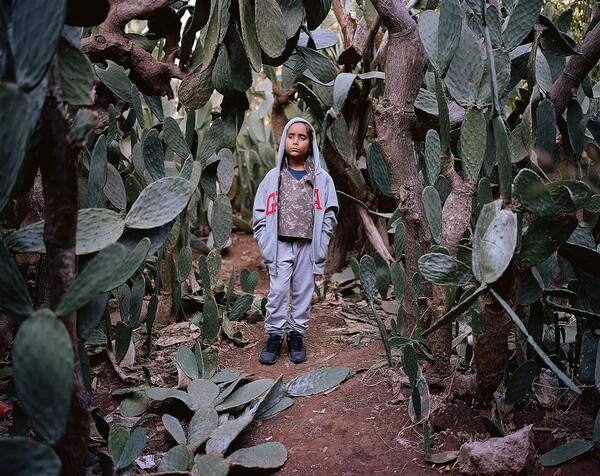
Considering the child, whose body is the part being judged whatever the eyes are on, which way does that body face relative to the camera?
toward the camera

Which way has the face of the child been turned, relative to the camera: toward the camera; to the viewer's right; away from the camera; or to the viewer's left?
toward the camera

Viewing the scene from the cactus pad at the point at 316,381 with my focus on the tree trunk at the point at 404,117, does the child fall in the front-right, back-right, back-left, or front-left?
front-left

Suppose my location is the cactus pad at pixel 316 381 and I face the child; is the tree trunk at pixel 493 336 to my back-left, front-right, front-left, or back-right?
back-right

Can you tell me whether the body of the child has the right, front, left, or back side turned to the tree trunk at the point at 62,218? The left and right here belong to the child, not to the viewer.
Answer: front

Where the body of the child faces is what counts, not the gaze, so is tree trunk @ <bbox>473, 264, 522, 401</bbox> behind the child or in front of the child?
in front

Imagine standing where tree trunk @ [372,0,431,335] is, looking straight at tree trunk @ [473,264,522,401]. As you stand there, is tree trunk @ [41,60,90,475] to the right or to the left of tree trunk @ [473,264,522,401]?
right
